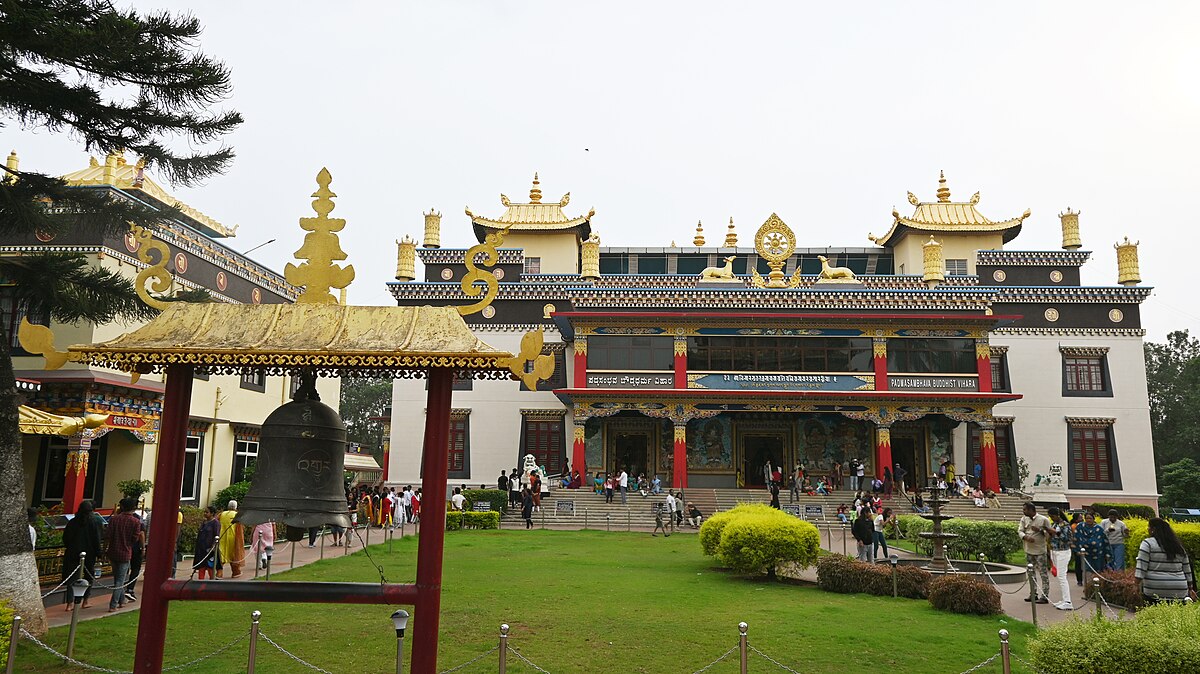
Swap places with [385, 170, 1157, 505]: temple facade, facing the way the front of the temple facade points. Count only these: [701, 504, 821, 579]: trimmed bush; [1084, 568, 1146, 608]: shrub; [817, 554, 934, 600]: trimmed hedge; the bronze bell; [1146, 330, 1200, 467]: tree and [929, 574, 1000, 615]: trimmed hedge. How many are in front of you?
5

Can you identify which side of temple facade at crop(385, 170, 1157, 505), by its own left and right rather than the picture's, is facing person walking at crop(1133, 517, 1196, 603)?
front

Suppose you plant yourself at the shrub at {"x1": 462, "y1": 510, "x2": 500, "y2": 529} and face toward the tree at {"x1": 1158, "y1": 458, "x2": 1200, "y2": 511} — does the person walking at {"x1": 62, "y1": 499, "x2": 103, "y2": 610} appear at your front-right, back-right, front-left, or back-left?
back-right

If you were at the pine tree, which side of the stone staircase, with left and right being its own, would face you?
front

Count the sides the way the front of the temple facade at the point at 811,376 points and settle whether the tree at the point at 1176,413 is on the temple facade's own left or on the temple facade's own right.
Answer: on the temple facade's own left

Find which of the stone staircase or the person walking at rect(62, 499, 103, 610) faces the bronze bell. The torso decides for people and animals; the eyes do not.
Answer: the stone staircase

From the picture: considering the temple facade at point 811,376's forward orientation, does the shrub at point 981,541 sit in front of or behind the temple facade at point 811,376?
in front

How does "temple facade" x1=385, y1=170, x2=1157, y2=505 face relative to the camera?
toward the camera

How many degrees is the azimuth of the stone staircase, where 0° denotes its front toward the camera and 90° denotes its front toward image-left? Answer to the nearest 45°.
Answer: approximately 0°

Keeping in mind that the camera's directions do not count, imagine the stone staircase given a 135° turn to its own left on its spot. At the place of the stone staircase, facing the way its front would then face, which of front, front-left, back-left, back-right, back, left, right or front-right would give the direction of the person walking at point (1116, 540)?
right

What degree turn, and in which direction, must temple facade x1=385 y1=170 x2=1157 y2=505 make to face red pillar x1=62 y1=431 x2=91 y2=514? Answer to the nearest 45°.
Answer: approximately 45° to its right
